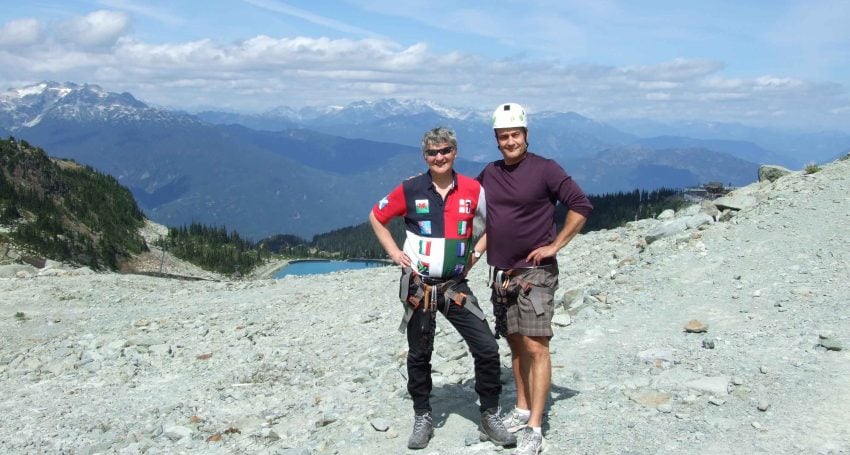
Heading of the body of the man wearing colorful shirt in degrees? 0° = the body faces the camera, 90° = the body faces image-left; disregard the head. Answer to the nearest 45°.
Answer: approximately 0°

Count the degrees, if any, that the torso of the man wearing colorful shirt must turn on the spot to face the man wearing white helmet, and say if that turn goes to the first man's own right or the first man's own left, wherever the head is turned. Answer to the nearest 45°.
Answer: approximately 90° to the first man's own left

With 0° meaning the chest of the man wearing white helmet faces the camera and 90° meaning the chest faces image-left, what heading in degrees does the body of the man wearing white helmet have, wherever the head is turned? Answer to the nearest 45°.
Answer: approximately 45°

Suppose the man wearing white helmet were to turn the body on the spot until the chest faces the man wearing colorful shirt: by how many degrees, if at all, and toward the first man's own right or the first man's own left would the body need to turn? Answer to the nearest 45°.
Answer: approximately 45° to the first man's own right
